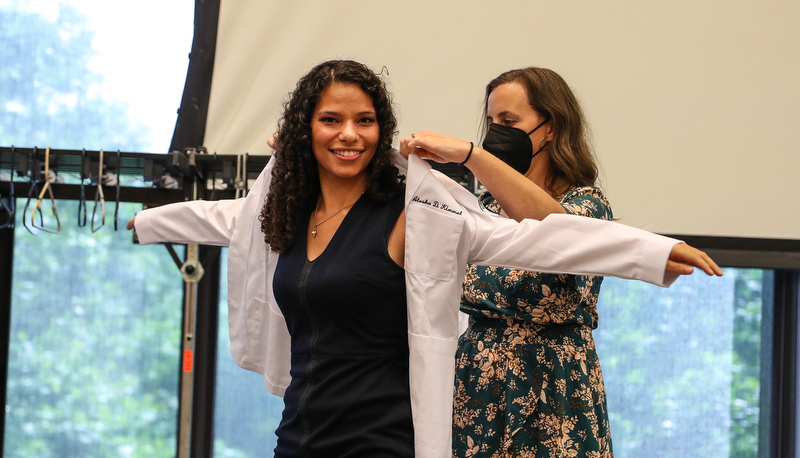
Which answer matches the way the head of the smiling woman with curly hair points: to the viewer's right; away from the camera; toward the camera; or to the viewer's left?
toward the camera

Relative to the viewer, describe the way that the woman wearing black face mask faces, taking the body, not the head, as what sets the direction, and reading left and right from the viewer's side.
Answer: facing the viewer and to the left of the viewer

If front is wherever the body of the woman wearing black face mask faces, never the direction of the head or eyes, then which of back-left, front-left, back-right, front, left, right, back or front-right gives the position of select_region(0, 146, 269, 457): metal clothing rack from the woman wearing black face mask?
right

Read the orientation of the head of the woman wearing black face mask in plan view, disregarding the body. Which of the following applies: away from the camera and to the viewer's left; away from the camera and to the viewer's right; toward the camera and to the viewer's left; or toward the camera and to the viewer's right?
toward the camera and to the viewer's left

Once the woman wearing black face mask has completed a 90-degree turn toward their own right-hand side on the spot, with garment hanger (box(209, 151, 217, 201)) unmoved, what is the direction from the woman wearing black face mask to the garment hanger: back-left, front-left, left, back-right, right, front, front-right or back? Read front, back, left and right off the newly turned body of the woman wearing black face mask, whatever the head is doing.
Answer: front

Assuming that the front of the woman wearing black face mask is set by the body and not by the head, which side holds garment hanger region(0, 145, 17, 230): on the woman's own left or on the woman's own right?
on the woman's own right

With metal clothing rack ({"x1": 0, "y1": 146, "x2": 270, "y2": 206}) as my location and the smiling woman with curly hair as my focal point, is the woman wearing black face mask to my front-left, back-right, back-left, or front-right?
front-left

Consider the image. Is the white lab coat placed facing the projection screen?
no

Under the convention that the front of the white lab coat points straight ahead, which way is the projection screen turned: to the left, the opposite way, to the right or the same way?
the same way

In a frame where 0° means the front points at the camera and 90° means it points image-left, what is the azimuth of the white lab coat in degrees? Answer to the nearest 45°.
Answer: approximately 0°

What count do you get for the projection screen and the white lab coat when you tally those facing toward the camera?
2

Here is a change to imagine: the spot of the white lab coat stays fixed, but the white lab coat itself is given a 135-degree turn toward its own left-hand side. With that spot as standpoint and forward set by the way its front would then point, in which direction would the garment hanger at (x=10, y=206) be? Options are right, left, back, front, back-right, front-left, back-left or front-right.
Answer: left

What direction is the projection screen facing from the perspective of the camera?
toward the camera

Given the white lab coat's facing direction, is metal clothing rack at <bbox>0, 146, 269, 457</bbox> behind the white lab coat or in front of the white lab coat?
behind

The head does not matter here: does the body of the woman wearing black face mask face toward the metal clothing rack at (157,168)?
no
